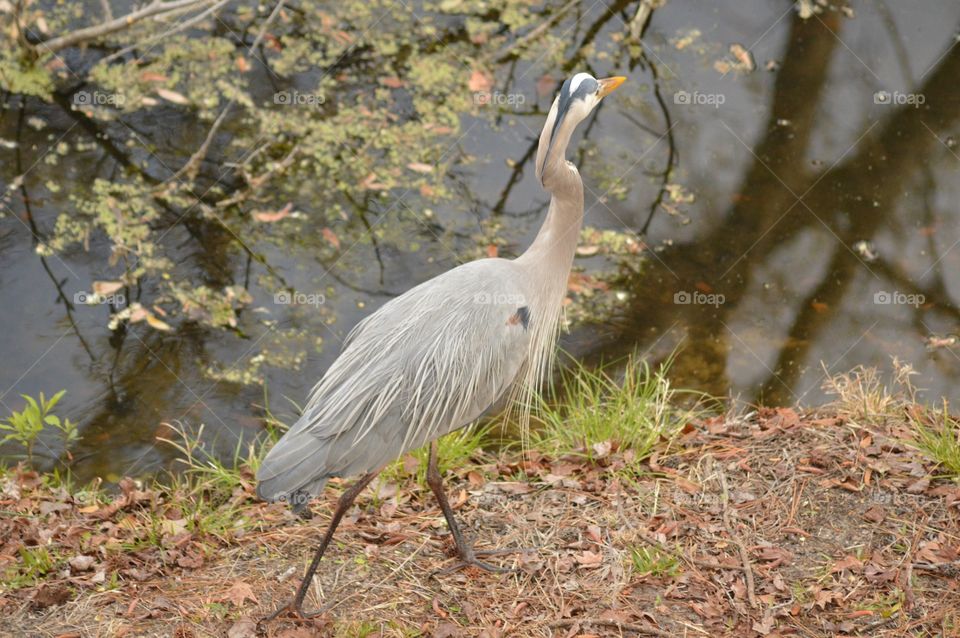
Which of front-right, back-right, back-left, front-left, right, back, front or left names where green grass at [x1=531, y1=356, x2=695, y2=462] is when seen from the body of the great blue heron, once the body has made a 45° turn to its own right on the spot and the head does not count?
left

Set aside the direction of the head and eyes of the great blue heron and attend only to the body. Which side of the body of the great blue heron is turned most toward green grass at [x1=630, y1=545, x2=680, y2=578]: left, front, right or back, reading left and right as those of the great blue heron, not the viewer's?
front

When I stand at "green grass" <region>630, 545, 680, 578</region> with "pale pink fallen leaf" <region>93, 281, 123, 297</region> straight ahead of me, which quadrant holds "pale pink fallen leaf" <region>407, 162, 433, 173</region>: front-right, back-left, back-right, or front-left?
front-right

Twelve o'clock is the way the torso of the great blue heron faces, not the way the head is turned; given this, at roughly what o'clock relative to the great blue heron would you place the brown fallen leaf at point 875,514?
The brown fallen leaf is roughly at 12 o'clock from the great blue heron.

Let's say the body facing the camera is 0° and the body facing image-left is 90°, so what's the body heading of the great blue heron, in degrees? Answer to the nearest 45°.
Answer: approximately 270°

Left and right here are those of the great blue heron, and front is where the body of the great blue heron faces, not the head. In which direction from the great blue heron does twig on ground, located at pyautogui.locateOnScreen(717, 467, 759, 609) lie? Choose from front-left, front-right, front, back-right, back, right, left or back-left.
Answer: front

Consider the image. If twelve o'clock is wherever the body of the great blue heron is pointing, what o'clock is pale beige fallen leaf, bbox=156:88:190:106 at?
The pale beige fallen leaf is roughly at 8 o'clock from the great blue heron.

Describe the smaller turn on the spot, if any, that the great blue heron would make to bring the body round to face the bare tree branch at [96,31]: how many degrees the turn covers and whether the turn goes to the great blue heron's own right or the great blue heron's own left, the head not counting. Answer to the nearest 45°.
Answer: approximately 135° to the great blue heron's own left

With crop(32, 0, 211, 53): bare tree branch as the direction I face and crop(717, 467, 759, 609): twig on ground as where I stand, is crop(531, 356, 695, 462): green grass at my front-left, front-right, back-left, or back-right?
front-right

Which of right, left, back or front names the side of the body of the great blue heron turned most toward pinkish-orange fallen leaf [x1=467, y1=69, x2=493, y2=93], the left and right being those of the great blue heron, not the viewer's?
left

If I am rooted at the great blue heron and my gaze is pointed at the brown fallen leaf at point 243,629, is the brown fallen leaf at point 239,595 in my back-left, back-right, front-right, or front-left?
front-right

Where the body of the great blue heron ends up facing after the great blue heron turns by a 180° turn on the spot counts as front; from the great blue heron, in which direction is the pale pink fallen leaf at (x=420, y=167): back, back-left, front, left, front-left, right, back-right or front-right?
right
